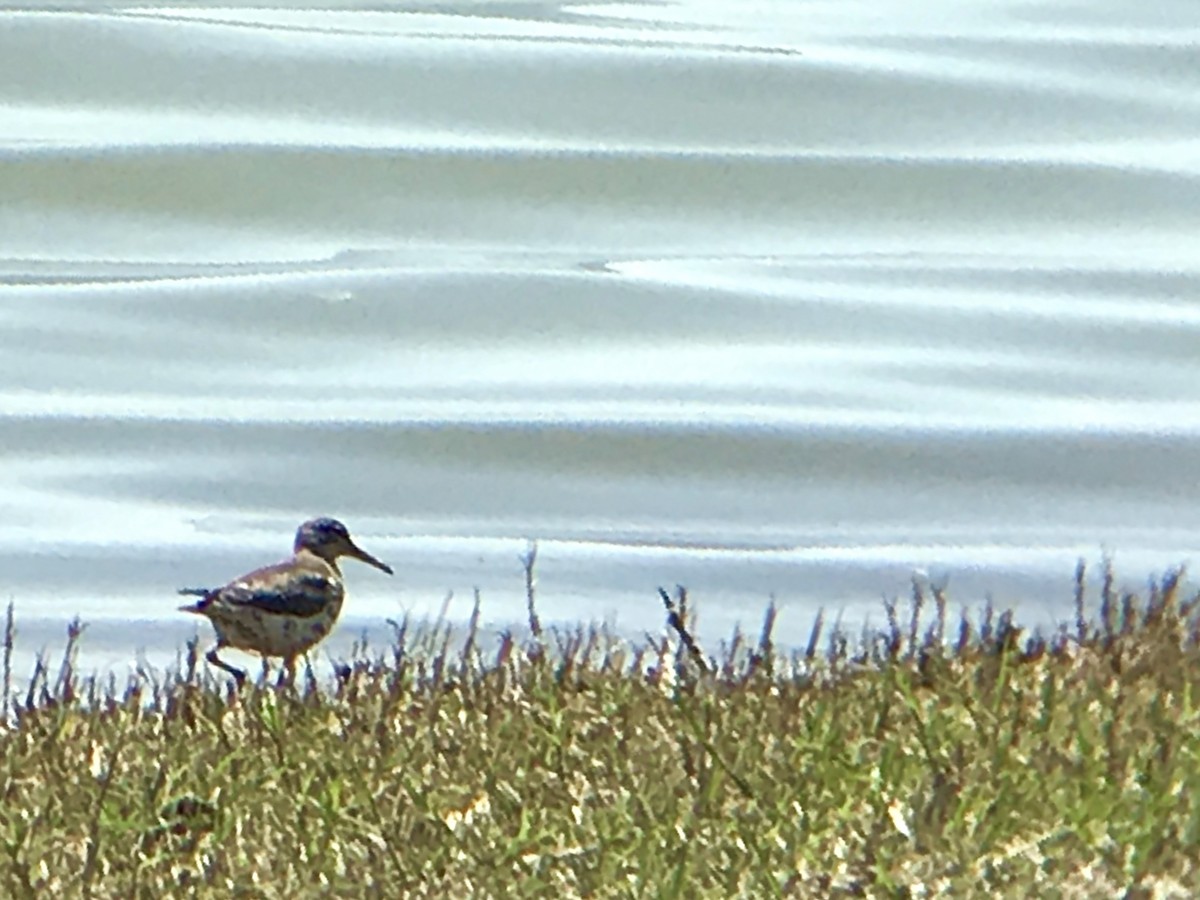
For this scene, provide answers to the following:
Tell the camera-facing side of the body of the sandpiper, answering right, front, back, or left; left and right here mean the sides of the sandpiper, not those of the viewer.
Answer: right

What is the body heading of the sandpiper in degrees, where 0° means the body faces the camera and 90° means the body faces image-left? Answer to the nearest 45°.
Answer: approximately 270°
